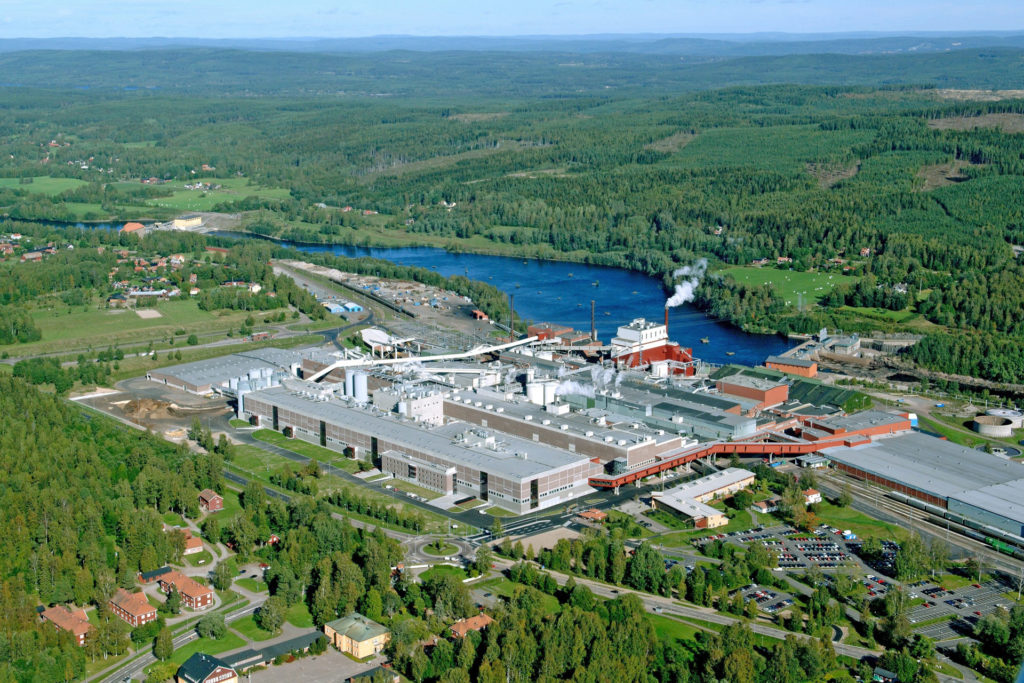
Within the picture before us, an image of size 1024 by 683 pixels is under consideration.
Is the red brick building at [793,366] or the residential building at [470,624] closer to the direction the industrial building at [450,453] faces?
the residential building

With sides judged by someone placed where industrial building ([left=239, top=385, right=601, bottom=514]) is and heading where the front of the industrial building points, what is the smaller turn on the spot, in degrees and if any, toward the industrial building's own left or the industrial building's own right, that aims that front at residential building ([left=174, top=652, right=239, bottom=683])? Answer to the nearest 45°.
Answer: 0° — it already faces it

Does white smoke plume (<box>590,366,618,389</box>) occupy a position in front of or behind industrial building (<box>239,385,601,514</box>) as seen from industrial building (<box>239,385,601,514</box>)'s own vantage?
behind

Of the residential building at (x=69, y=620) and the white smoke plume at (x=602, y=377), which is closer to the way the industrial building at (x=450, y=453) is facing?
the residential building

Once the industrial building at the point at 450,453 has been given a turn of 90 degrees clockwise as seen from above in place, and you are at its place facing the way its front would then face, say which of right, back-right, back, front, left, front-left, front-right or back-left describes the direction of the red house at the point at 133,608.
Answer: left

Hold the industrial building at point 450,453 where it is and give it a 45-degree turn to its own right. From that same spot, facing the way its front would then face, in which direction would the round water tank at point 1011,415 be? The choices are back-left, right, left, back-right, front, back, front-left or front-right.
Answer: back

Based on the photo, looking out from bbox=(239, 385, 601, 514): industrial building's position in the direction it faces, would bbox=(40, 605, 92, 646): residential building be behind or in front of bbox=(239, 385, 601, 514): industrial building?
in front

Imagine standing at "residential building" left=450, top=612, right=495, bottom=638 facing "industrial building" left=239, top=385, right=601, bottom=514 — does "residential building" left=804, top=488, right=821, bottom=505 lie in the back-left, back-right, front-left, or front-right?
front-right

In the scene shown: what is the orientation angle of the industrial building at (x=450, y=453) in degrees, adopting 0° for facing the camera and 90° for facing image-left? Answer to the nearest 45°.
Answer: approximately 45°

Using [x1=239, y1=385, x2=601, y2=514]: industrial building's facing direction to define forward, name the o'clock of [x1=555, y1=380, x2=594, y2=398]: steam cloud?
The steam cloud is roughly at 6 o'clock from the industrial building.

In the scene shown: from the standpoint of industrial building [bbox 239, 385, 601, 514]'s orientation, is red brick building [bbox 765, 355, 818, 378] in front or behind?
behind

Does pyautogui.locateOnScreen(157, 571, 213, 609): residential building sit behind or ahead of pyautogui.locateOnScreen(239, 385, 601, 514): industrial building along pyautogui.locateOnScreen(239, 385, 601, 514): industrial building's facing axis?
ahead

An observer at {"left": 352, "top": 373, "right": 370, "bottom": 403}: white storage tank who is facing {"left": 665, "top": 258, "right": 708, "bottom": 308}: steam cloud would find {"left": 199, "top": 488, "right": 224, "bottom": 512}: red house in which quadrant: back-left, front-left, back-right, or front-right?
back-right

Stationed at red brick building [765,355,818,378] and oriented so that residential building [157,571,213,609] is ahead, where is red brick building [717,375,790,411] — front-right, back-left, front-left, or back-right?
front-left

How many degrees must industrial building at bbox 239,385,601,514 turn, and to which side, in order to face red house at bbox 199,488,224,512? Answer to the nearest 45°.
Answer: approximately 45° to its right

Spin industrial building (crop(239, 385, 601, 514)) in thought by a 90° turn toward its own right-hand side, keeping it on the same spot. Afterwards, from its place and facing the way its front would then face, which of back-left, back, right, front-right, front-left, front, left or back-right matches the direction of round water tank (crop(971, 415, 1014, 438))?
back-right
